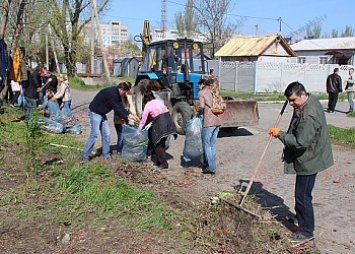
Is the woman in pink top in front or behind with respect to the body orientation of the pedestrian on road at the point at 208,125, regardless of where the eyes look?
in front

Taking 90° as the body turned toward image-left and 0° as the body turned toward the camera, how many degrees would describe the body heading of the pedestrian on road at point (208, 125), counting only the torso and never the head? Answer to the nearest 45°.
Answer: approximately 90°

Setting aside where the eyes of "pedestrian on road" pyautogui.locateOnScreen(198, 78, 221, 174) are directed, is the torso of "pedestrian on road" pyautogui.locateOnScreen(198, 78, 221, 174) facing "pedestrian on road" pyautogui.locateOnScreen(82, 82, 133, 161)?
yes

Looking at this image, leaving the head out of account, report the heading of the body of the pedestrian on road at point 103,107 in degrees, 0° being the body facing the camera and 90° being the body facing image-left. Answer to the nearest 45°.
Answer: approximately 270°

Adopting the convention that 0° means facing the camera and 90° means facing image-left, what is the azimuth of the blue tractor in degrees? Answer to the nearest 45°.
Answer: approximately 315°

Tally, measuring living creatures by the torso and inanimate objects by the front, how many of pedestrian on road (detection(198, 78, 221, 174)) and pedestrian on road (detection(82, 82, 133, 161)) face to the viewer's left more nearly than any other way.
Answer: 1

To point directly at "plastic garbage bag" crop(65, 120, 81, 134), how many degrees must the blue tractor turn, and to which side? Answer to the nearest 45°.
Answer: approximately 90° to its right

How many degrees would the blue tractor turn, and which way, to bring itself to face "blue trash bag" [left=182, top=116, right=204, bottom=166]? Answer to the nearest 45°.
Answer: approximately 45° to its right

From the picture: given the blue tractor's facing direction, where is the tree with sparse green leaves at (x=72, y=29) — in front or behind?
behind
